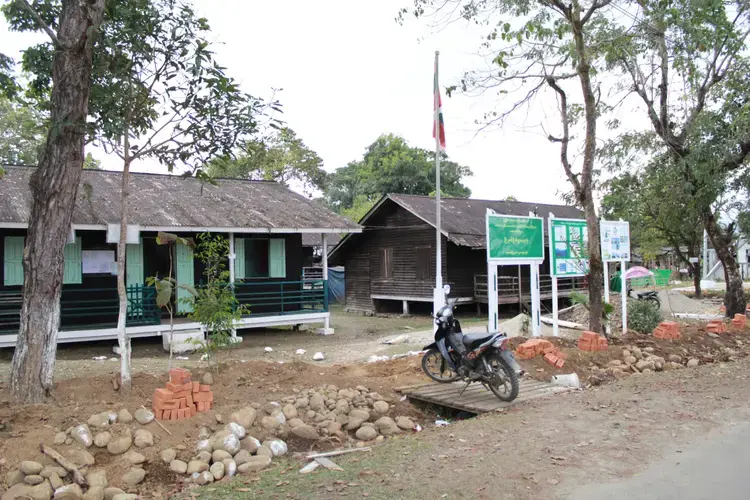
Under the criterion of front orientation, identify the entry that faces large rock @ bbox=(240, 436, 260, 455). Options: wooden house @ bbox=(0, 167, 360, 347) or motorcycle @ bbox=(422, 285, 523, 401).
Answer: the wooden house

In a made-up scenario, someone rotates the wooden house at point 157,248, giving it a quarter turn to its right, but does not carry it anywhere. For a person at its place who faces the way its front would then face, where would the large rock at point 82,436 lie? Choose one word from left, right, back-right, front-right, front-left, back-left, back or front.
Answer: left

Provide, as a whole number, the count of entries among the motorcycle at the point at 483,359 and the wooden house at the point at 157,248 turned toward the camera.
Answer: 1

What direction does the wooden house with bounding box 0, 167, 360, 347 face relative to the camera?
toward the camera

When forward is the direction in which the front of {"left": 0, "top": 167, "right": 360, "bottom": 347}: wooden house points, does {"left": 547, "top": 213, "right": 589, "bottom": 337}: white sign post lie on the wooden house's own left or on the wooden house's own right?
on the wooden house's own left

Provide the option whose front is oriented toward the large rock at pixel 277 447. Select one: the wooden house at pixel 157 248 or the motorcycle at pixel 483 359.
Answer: the wooden house

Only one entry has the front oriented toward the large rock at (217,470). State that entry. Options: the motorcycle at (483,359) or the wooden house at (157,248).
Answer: the wooden house

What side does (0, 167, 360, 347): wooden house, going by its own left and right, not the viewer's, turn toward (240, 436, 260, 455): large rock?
front

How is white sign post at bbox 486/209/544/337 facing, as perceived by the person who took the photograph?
facing the viewer

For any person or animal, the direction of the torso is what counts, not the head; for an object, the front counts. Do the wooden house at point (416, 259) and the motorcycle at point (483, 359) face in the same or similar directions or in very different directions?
very different directions

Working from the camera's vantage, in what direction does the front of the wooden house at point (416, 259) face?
facing the viewer and to the right of the viewer

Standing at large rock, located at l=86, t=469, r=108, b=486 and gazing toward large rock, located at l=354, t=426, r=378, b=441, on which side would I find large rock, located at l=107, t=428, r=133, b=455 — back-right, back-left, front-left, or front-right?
front-left

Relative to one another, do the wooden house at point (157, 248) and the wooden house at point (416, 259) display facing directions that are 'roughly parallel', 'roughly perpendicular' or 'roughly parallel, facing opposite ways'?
roughly parallel

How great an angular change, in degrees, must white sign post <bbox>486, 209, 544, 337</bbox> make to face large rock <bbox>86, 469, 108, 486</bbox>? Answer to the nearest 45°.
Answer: approximately 45° to its right

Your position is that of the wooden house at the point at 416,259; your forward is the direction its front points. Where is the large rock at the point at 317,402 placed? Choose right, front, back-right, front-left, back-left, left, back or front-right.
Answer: front-right

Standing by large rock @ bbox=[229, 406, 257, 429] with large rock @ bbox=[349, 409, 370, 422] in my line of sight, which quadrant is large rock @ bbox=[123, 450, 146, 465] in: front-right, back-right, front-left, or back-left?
back-right
